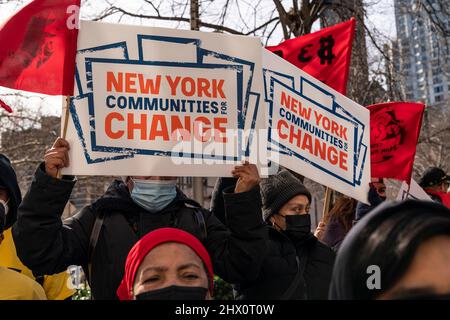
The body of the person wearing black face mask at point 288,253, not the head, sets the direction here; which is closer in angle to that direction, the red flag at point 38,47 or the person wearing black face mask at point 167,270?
the person wearing black face mask

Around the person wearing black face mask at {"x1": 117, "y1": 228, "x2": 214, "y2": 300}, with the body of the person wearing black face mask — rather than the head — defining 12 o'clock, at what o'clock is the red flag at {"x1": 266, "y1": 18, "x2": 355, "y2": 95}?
The red flag is roughly at 7 o'clock from the person wearing black face mask.

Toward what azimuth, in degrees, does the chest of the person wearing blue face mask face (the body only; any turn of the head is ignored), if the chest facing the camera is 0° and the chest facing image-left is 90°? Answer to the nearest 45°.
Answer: approximately 0°

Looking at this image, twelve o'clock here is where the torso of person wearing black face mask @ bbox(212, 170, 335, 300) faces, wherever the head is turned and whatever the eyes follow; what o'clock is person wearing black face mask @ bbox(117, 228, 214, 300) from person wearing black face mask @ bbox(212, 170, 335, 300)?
person wearing black face mask @ bbox(117, 228, 214, 300) is roughly at 2 o'clock from person wearing black face mask @ bbox(212, 170, 335, 300).

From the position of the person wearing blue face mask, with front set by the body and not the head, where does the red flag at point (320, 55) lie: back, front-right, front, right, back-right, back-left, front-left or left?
back-left

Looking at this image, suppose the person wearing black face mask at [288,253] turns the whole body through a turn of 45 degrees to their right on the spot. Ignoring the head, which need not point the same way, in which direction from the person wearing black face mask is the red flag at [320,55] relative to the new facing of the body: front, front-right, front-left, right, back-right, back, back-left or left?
back

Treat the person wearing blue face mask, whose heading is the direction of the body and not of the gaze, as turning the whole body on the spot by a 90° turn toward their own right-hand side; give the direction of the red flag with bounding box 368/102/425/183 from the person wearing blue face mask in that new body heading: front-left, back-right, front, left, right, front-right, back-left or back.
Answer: back-right

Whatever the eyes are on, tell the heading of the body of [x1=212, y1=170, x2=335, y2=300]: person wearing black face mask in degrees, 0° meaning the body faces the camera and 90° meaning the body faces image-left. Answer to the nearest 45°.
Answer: approximately 315°

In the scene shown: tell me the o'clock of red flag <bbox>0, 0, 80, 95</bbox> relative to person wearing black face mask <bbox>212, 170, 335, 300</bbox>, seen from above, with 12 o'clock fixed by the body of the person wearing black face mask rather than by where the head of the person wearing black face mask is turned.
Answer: The red flag is roughly at 4 o'clock from the person wearing black face mask.
